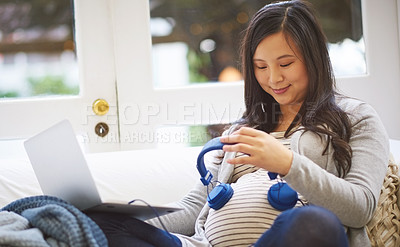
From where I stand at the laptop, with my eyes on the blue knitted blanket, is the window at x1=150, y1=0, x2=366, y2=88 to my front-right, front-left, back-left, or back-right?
back-left

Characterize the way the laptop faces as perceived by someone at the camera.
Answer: facing away from the viewer and to the right of the viewer
